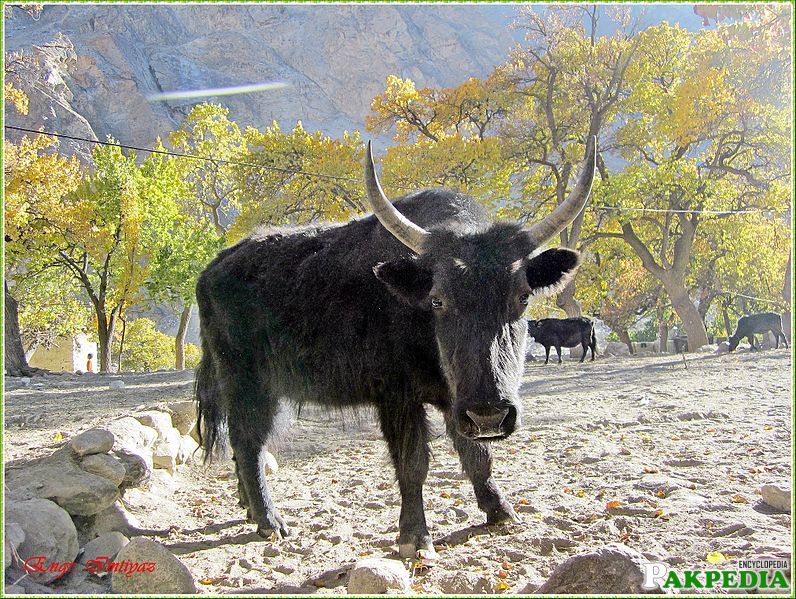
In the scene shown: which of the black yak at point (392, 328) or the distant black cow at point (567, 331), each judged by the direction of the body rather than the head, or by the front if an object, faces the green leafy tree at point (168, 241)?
the distant black cow

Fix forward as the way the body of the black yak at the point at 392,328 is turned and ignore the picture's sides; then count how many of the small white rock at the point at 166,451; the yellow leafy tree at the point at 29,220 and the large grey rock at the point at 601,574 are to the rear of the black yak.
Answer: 2

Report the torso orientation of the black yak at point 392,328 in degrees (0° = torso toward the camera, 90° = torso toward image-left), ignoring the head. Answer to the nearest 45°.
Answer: approximately 315°

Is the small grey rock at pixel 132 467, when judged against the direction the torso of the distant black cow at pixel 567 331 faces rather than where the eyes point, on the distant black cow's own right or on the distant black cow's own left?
on the distant black cow's own left

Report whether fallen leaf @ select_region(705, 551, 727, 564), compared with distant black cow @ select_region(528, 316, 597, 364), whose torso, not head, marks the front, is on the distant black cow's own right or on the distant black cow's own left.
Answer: on the distant black cow's own left

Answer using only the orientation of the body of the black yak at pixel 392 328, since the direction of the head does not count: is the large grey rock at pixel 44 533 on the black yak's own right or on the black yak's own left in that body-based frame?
on the black yak's own right

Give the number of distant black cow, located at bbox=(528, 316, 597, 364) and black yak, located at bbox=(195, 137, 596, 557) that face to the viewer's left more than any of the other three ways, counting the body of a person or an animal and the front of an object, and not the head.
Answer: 1

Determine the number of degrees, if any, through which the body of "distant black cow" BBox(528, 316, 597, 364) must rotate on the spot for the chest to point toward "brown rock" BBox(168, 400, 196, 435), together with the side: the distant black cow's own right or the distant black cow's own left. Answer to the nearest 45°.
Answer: approximately 90° to the distant black cow's own left

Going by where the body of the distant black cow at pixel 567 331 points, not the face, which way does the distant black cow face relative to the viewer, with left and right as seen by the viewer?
facing to the left of the viewer

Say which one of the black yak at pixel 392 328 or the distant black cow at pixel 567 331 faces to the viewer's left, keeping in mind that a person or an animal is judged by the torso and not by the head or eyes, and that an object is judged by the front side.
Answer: the distant black cow
